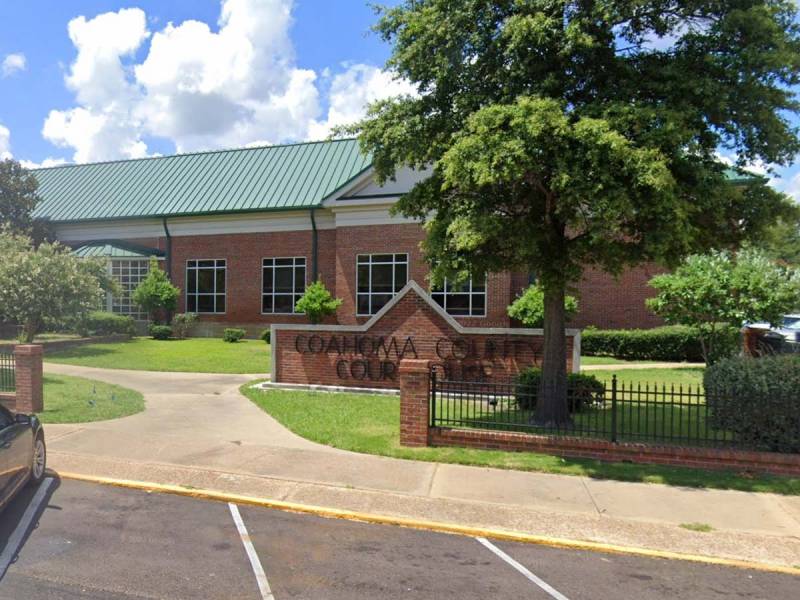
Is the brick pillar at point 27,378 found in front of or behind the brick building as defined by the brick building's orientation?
in front

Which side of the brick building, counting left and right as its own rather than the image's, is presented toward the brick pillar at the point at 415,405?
front

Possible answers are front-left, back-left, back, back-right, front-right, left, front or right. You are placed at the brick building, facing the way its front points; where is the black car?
front

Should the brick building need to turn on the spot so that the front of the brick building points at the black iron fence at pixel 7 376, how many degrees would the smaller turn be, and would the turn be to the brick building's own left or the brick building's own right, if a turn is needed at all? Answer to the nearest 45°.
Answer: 0° — it already faces it

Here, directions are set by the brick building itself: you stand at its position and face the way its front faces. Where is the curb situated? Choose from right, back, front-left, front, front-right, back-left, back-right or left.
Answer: front

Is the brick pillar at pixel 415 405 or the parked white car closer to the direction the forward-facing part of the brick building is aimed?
the brick pillar

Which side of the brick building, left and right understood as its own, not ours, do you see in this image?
front
